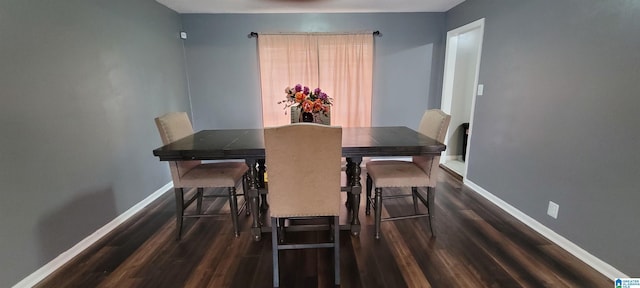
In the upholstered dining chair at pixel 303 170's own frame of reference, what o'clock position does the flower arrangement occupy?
The flower arrangement is roughly at 12 o'clock from the upholstered dining chair.

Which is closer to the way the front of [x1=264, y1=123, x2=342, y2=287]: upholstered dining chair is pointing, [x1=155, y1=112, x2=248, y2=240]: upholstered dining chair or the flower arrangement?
the flower arrangement

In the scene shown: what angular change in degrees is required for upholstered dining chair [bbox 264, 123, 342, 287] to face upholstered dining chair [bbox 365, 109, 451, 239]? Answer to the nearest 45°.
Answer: approximately 45° to its right

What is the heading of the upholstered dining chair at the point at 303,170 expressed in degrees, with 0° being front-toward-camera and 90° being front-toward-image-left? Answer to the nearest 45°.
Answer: approximately 180°

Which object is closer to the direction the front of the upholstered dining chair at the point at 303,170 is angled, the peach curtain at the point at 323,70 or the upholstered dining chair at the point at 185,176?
the peach curtain

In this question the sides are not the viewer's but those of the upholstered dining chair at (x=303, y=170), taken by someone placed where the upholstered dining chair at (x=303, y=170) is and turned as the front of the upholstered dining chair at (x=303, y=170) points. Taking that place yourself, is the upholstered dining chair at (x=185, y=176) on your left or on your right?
on your left
